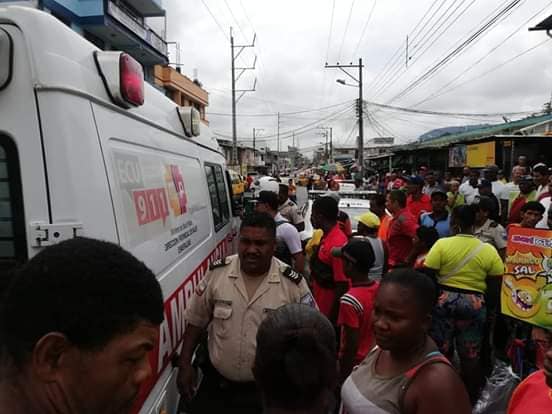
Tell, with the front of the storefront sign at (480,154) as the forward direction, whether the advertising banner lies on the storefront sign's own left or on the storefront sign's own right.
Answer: on the storefront sign's own left

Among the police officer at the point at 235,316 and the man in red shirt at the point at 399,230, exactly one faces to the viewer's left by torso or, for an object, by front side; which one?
the man in red shirt

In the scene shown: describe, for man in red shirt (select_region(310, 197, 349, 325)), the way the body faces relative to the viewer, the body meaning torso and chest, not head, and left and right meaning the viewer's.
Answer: facing to the left of the viewer

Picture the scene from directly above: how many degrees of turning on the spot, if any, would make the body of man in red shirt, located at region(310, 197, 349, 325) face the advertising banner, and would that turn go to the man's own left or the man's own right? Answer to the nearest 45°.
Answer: approximately 180°

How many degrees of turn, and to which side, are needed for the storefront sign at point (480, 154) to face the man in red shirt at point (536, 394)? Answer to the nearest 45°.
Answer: approximately 45° to its left

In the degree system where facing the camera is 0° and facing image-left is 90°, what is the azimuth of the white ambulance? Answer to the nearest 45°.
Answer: approximately 225°

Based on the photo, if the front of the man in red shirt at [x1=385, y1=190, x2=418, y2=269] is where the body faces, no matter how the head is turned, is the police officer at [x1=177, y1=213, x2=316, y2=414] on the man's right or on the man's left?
on the man's left

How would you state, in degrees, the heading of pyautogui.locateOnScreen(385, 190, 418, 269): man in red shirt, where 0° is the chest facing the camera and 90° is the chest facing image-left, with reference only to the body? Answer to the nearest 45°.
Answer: approximately 90°

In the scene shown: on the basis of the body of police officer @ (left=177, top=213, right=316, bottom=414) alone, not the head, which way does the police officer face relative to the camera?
toward the camera

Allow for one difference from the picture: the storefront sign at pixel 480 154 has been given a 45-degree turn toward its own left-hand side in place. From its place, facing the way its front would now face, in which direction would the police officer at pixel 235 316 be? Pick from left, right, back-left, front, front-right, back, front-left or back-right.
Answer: front

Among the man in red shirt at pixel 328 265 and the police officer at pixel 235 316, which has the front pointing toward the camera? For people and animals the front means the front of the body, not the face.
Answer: the police officer

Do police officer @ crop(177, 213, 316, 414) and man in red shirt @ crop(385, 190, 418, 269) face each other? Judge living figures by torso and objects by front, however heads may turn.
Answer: no
